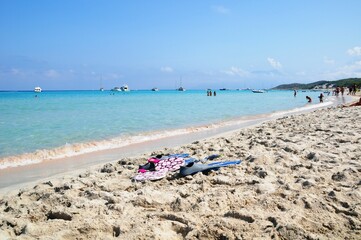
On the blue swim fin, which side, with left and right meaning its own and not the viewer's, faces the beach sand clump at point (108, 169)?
back

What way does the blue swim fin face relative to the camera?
to the viewer's right
